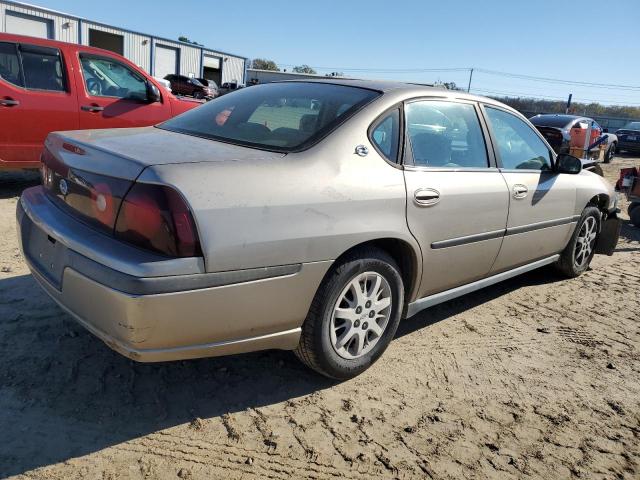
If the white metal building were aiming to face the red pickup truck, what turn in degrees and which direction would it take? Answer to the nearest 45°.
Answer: approximately 45° to its right

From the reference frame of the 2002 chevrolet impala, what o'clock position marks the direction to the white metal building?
The white metal building is roughly at 10 o'clock from the 2002 chevrolet impala.

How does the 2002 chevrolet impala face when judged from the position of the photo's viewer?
facing away from the viewer and to the right of the viewer

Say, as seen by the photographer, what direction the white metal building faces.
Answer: facing the viewer and to the right of the viewer

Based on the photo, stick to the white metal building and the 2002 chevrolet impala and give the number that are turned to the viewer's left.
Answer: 0

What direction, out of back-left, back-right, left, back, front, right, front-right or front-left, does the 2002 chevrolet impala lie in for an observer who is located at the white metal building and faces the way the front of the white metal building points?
front-right

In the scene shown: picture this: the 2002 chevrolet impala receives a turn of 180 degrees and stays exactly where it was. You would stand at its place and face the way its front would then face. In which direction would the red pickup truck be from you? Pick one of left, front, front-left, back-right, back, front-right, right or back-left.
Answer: right
